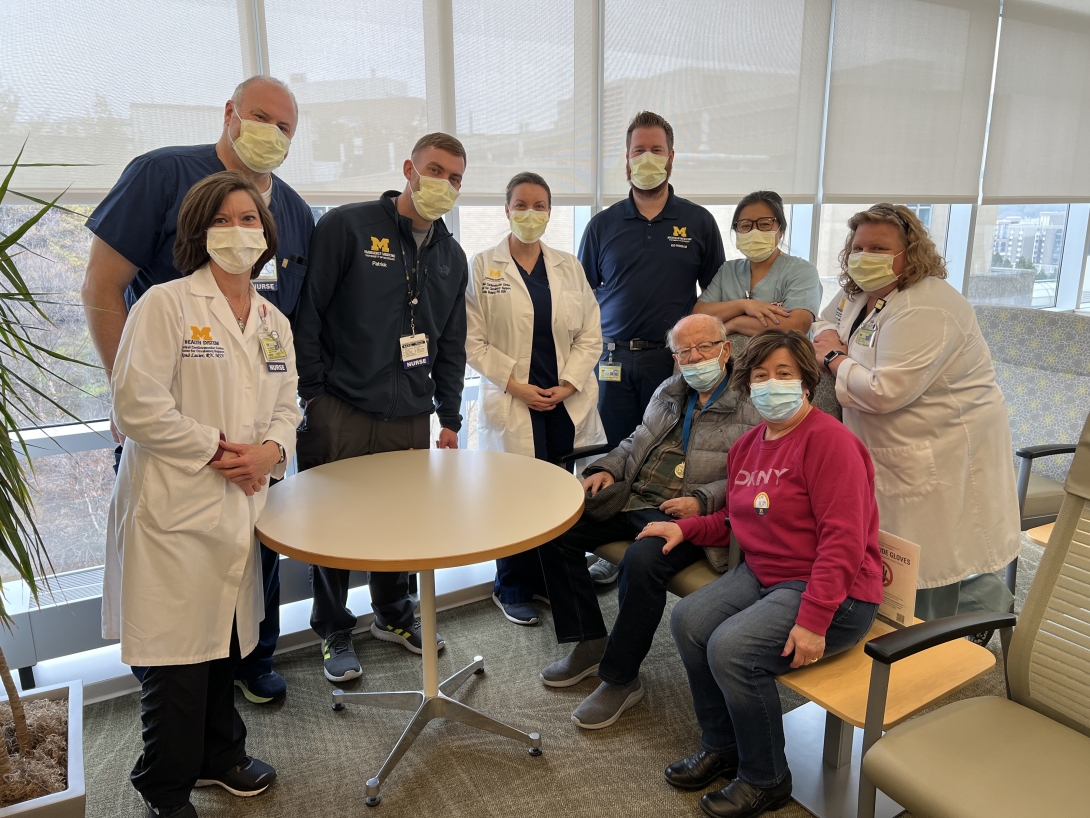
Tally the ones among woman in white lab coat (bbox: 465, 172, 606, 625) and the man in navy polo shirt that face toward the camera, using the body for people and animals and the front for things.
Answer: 2

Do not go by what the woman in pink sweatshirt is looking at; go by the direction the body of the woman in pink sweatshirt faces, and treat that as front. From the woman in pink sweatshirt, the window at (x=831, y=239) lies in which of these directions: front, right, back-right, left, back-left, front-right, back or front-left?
back-right

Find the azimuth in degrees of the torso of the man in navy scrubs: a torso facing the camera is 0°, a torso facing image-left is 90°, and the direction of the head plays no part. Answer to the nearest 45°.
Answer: approximately 315°

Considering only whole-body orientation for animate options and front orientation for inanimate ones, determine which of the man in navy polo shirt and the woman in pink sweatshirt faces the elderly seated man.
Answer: the man in navy polo shirt

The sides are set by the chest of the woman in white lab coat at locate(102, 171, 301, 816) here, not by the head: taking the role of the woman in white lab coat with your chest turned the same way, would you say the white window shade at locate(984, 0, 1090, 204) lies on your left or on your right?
on your left

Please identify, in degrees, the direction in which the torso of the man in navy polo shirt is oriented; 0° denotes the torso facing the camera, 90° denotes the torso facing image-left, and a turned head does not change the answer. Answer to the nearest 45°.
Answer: approximately 0°

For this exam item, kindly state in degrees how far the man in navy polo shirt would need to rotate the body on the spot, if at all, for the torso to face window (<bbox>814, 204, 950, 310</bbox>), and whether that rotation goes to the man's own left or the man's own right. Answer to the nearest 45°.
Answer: approximately 135° to the man's own left

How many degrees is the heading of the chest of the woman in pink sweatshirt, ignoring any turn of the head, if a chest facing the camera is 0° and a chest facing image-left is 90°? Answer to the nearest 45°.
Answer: approximately 45°
